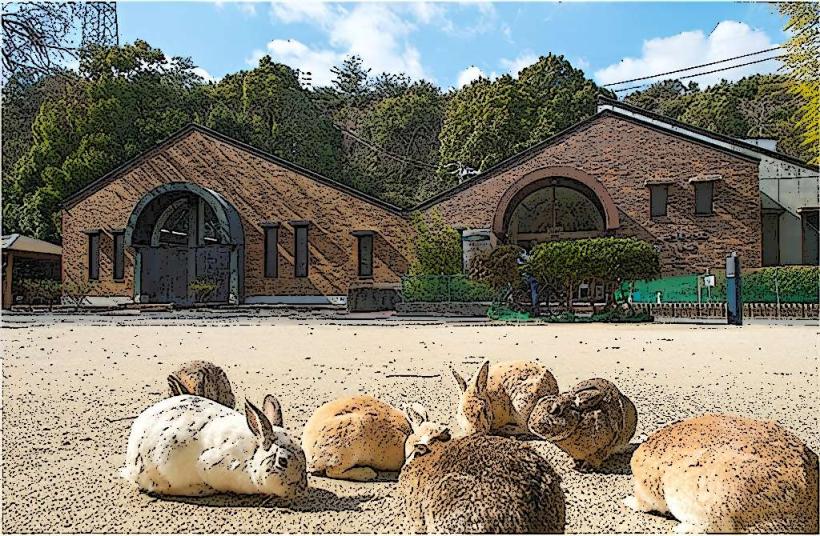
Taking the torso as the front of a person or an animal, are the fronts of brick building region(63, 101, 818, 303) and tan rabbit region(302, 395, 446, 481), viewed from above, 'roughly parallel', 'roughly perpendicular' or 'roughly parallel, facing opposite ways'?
roughly perpendicular

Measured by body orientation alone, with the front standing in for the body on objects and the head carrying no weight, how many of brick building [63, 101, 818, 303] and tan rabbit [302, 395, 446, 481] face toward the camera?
1

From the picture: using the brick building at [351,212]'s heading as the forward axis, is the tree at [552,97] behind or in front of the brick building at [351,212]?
behind

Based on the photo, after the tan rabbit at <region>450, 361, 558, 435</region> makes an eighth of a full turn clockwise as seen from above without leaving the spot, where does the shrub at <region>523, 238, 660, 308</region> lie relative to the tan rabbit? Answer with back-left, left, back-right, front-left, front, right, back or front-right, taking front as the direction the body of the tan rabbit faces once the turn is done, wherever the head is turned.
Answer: right

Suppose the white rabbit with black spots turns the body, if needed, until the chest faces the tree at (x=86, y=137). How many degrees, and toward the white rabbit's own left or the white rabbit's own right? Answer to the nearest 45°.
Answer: approximately 90° to the white rabbit's own left

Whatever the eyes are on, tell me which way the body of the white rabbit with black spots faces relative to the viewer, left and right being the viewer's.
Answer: facing to the right of the viewer

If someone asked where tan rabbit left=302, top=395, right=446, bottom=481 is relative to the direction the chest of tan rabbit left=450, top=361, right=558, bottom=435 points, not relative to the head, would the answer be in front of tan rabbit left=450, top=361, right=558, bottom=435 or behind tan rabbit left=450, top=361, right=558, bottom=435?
in front

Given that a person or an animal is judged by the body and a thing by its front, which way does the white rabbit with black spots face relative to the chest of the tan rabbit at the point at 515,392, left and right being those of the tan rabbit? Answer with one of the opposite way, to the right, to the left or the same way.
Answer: the opposite way

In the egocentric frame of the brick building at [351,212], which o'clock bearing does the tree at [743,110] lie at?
The tree is roughly at 8 o'clock from the brick building.

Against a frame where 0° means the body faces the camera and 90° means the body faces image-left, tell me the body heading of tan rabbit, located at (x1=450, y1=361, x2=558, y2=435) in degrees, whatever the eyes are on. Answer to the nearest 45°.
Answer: approximately 45°

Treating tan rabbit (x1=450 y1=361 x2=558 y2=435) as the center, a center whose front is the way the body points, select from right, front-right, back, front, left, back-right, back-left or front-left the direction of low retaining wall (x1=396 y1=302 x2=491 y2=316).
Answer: back-right

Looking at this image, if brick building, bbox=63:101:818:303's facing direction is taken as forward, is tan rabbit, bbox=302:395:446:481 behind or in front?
in front
